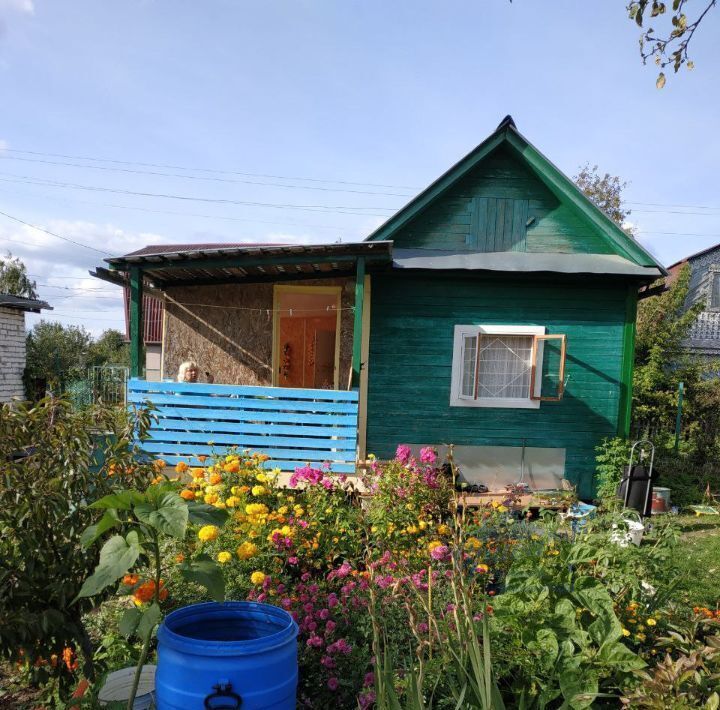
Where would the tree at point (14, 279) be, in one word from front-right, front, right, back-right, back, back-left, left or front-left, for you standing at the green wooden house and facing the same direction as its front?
back-right

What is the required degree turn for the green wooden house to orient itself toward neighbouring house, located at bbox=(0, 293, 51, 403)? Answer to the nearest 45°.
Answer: approximately 135° to its right

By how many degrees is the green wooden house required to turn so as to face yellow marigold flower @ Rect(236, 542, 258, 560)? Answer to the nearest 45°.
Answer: approximately 45° to its right

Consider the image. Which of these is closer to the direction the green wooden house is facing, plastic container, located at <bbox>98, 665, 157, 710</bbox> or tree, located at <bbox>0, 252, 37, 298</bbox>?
the plastic container

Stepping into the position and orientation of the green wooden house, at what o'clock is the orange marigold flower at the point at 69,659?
The orange marigold flower is roughly at 1 o'clock from the green wooden house.

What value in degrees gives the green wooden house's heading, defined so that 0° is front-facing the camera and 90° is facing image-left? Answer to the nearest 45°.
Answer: approximately 0°

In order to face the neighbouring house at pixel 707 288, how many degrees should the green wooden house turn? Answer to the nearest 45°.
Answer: approximately 135° to its left

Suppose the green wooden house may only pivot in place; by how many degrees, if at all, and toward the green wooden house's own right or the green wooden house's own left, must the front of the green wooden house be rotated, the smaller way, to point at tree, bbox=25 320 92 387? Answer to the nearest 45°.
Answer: approximately 135° to the green wooden house's own right

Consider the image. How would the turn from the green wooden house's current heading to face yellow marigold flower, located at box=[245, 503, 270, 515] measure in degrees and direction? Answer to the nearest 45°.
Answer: approximately 45° to its right

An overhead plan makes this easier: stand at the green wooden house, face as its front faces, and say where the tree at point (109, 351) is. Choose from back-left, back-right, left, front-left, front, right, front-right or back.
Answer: back-right

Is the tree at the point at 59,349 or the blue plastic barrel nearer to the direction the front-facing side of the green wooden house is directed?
the blue plastic barrel

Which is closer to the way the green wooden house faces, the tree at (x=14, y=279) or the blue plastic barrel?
the blue plastic barrel
